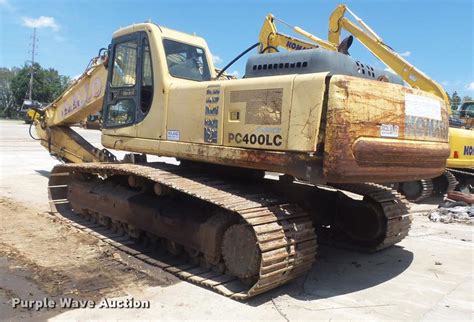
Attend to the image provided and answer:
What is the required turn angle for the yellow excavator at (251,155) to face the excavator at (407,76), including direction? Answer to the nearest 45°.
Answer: approximately 90° to its right

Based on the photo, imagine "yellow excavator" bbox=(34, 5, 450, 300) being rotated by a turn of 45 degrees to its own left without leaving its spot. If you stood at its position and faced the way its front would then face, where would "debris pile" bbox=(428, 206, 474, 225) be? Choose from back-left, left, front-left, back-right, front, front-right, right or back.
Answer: back-right

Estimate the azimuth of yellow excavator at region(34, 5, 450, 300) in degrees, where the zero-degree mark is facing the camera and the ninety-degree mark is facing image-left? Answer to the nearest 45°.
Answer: approximately 135°
